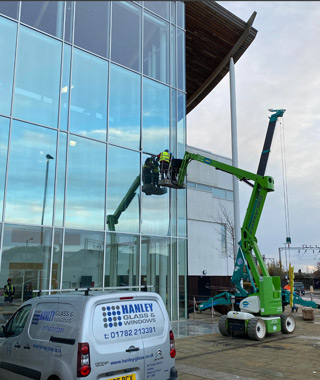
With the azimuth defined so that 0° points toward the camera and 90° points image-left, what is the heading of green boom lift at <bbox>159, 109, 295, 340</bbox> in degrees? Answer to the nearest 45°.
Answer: approximately 45°

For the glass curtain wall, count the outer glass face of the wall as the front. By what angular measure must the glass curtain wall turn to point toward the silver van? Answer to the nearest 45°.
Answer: approximately 45° to its right

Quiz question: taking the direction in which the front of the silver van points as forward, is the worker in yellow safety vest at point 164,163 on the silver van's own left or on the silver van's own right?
on the silver van's own right

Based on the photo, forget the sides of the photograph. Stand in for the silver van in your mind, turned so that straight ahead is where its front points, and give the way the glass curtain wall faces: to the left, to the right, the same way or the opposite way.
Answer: the opposite way

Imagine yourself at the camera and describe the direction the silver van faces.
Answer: facing away from the viewer and to the left of the viewer

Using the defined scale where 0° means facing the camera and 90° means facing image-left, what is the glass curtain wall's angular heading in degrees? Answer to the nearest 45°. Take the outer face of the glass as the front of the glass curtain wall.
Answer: approximately 315°

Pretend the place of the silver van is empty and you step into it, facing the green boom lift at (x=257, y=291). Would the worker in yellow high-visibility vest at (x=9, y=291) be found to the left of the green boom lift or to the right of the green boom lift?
left

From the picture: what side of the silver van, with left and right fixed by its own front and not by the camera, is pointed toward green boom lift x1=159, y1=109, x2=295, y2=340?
right

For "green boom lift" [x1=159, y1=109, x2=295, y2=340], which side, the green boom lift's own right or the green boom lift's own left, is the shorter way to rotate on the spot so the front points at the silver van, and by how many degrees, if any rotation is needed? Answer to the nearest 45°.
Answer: approximately 45° to the green boom lift's own left
